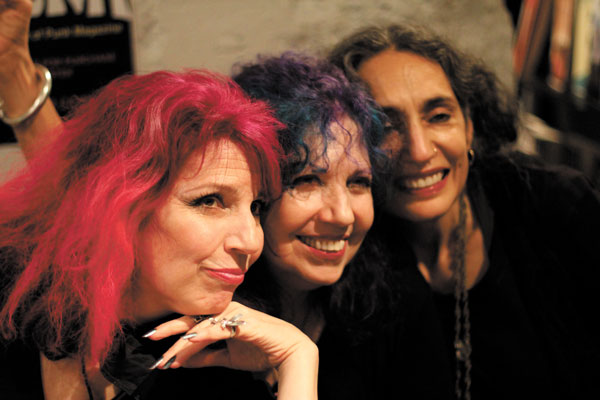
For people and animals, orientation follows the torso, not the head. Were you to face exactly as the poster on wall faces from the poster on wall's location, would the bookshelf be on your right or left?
on your left

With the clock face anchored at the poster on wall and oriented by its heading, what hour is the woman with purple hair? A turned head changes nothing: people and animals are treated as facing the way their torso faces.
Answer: The woman with purple hair is roughly at 11 o'clock from the poster on wall.

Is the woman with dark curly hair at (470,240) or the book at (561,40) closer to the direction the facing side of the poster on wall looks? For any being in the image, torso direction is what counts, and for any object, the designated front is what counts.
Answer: the woman with dark curly hair

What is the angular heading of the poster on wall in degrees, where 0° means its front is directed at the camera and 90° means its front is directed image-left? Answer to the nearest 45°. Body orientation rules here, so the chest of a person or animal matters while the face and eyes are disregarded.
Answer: approximately 0°

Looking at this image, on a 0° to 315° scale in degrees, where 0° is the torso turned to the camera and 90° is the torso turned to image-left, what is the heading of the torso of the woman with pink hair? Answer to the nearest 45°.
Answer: approximately 315°

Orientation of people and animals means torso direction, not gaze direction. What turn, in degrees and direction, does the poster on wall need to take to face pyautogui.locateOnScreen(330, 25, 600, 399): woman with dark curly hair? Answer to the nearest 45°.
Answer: approximately 45° to its left
